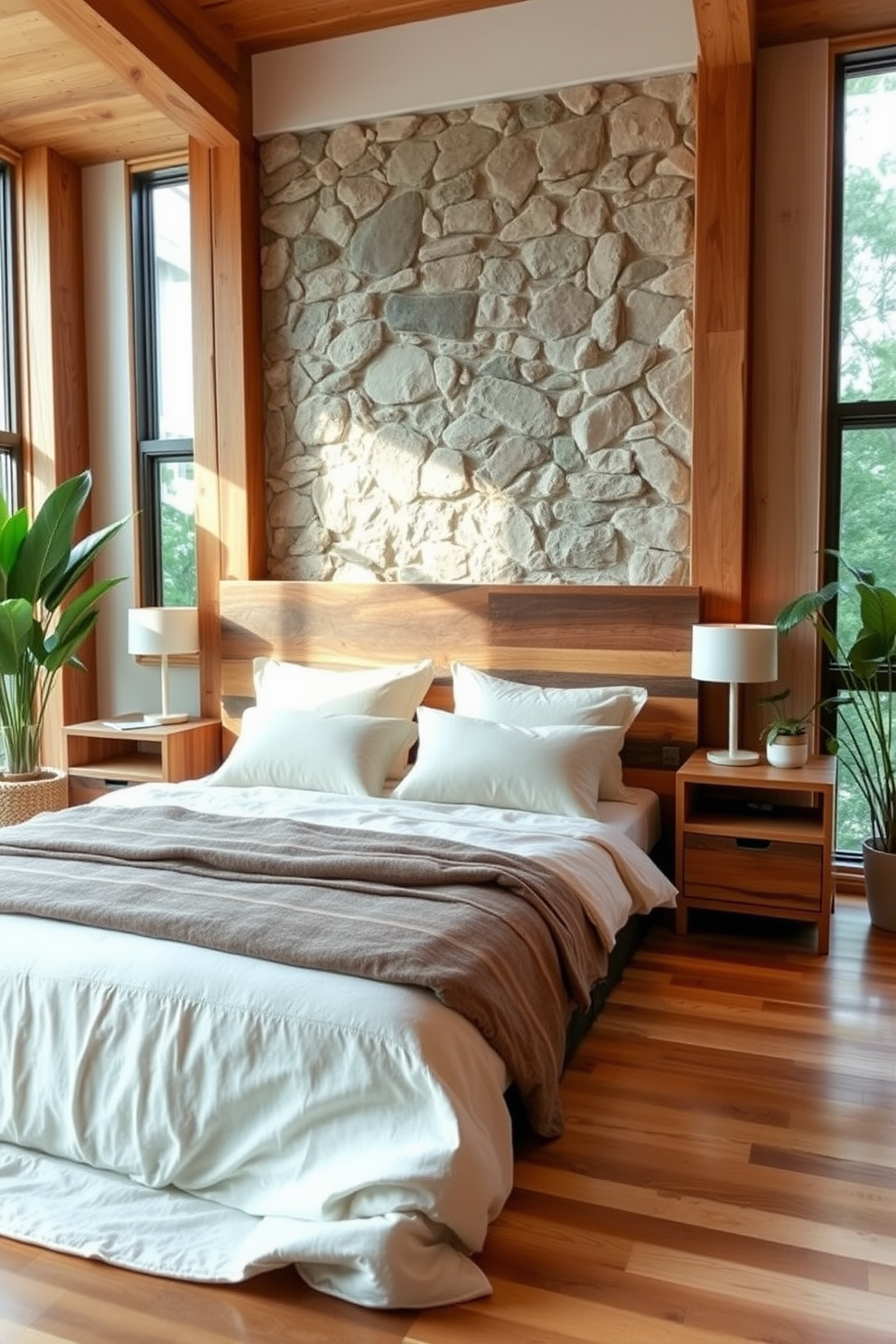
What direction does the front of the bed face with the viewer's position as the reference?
facing the viewer and to the left of the viewer

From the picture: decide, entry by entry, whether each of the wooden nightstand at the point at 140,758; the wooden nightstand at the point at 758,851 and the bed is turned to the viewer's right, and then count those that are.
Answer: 0

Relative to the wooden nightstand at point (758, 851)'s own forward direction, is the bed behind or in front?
in front

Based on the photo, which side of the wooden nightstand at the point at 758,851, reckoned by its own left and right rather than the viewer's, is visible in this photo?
front

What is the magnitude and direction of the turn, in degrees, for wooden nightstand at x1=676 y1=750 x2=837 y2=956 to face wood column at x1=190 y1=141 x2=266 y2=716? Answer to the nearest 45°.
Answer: approximately 90° to its right

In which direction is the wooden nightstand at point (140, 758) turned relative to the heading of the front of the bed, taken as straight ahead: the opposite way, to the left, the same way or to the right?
the same way

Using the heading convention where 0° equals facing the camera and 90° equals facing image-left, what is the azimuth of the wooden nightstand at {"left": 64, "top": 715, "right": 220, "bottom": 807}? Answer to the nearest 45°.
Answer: approximately 45°

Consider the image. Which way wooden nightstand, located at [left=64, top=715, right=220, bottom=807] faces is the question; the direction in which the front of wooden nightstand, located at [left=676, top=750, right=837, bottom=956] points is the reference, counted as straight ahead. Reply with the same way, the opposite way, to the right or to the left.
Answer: the same way

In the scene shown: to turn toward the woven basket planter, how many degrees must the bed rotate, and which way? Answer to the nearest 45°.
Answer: approximately 90° to its right

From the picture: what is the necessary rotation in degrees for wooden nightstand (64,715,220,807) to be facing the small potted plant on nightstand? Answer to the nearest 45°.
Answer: approximately 90° to its left

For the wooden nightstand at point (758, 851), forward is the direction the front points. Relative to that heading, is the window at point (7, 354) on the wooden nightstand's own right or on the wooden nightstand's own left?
on the wooden nightstand's own right

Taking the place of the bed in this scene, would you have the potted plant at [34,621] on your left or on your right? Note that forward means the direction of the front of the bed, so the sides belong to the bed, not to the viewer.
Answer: on your right

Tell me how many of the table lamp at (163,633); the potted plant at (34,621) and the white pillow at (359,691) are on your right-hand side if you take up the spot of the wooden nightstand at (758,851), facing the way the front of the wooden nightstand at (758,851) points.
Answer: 3

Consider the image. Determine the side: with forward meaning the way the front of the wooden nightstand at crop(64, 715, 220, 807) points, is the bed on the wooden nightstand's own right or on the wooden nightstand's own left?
on the wooden nightstand's own left
